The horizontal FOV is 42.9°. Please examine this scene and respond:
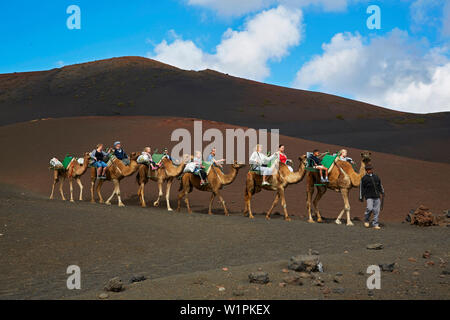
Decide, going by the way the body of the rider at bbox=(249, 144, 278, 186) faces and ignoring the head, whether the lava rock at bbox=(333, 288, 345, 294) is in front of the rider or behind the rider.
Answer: in front

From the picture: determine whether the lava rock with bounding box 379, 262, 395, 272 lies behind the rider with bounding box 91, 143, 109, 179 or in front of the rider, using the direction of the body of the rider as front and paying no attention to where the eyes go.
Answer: in front

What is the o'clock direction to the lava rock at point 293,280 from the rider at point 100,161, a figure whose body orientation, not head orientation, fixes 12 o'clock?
The lava rock is roughly at 1 o'clock from the rider.

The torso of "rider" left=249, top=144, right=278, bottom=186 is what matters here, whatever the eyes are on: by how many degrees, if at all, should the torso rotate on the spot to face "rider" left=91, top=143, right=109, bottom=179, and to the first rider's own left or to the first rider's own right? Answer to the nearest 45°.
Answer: approximately 180°

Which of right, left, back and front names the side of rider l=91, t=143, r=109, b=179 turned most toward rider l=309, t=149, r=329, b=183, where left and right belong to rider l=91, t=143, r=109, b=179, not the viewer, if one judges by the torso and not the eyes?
front

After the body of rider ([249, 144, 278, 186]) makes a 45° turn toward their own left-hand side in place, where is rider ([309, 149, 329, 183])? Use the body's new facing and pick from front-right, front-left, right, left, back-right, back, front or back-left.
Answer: front

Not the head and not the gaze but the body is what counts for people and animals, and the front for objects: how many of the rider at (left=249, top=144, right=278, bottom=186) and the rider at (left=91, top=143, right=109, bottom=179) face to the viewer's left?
0

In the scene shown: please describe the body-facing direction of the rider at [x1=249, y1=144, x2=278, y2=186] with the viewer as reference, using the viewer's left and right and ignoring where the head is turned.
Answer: facing the viewer and to the right of the viewer

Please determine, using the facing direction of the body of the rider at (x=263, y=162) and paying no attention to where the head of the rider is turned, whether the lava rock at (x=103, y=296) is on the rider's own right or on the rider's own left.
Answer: on the rider's own right
